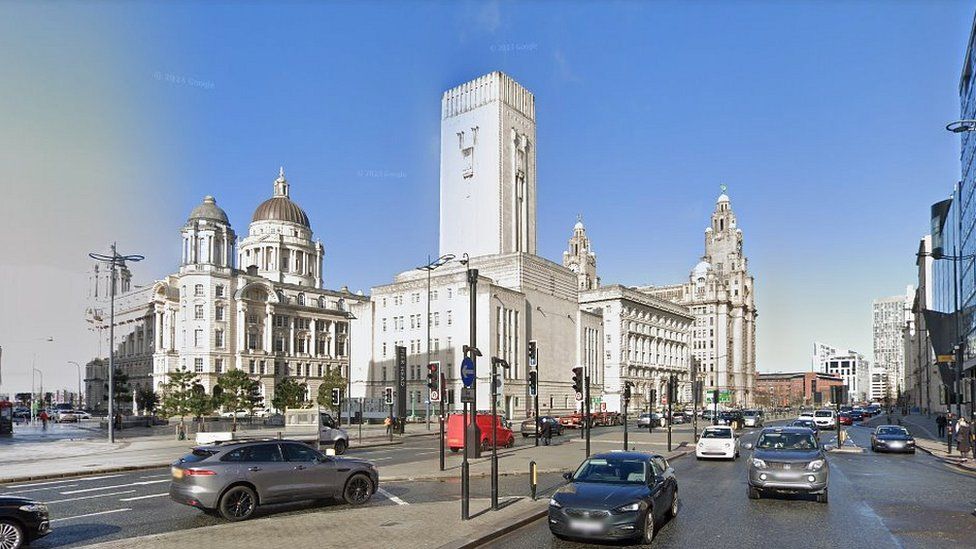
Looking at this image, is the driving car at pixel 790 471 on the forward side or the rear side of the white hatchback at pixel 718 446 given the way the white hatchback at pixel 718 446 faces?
on the forward side

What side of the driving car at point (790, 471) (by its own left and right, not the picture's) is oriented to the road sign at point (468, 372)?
right

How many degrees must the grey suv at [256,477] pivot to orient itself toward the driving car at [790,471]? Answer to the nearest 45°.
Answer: approximately 45° to its right

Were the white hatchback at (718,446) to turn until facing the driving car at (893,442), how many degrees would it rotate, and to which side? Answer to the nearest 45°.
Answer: approximately 135° to its left

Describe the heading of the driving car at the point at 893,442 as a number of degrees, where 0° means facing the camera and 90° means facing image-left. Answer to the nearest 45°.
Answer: approximately 0°

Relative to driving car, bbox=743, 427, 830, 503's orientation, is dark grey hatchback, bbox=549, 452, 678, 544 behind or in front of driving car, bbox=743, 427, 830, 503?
in front

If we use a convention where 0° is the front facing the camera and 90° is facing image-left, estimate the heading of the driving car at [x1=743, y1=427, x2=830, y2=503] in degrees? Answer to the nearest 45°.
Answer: approximately 0°

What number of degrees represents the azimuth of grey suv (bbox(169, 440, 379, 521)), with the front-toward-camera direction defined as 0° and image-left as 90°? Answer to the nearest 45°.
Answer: approximately 225°

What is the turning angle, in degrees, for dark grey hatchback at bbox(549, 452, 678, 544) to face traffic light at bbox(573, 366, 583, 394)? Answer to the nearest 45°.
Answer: approximately 135° to its right
